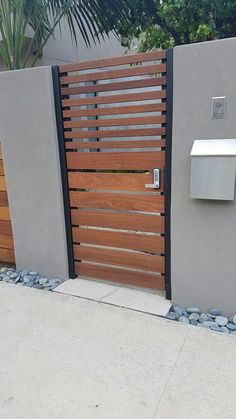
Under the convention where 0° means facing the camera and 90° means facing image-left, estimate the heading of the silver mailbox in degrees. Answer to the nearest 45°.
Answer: approximately 0°

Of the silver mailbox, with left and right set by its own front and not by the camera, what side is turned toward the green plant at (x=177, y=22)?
back

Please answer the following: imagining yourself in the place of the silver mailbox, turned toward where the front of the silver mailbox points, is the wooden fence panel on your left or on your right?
on your right

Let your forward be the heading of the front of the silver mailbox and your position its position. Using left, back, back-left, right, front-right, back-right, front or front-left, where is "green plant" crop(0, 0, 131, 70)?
back-right

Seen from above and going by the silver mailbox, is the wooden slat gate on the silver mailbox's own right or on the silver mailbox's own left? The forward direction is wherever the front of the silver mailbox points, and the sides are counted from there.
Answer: on the silver mailbox's own right
